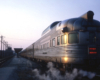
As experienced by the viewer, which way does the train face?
facing away from the viewer and to the left of the viewer
